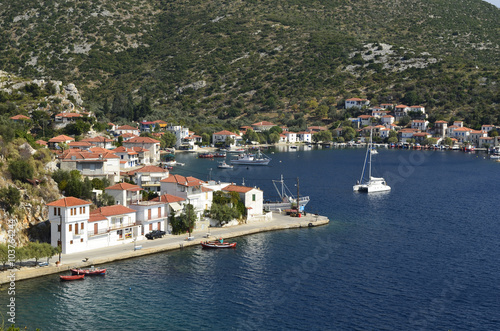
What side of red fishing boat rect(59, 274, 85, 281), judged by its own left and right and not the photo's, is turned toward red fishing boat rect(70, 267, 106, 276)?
back

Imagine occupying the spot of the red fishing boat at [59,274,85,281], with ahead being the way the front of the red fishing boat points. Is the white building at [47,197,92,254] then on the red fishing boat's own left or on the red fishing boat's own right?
on the red fishing boat's own right

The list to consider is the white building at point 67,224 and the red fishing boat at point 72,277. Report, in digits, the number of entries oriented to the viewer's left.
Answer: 1

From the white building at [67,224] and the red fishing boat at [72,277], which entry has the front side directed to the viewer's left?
the red fishing boat

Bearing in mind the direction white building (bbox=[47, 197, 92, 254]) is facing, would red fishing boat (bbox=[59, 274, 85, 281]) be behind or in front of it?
in front

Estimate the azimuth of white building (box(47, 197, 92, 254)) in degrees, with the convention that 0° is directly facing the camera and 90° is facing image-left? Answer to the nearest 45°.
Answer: approximately 315°

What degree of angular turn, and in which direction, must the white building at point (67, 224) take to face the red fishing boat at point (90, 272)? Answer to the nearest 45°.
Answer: approximately 45° to its right

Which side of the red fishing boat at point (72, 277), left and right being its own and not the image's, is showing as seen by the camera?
left

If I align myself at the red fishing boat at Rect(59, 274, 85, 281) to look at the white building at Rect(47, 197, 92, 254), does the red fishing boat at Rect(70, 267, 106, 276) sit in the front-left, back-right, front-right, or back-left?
front-right
